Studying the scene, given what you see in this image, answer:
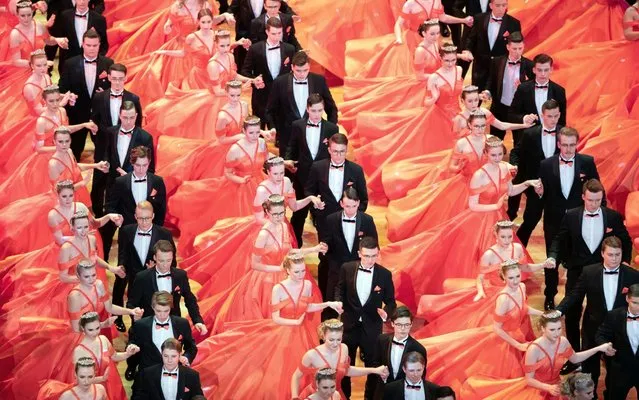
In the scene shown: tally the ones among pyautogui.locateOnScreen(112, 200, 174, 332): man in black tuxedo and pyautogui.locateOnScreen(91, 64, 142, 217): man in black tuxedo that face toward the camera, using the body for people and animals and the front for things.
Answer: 2

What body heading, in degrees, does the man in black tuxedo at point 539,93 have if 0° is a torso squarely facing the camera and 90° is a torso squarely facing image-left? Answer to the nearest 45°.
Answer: approximately 0°

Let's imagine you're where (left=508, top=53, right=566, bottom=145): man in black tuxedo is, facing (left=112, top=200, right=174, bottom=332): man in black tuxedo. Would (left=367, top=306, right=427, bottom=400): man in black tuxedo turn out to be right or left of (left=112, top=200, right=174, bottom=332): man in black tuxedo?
left

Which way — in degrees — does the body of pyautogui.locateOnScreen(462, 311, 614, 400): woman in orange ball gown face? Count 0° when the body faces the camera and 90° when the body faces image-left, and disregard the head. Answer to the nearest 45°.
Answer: approximately 315°

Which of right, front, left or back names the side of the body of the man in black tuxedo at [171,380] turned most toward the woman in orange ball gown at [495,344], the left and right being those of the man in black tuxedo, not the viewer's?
left

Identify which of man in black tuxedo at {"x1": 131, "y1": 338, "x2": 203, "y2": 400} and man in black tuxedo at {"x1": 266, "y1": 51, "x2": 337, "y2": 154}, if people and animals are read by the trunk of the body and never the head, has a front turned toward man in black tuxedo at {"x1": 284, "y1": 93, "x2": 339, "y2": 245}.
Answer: man in black tuxedo at {"x1": 266, "y1": 51, "x2": 337, "y2": 154}
